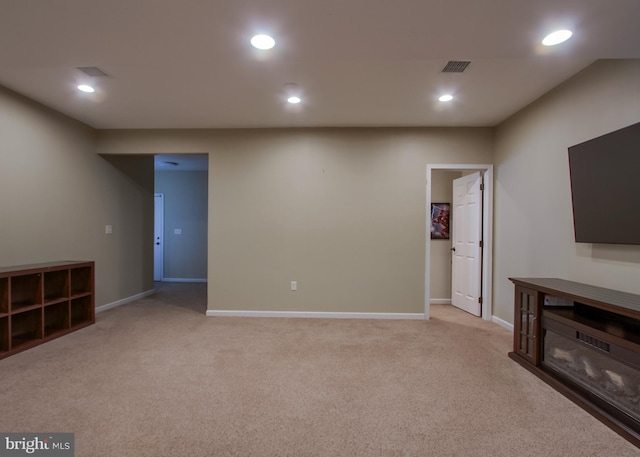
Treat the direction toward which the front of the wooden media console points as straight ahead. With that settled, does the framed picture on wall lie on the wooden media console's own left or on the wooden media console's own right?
on the wooden media console's own right

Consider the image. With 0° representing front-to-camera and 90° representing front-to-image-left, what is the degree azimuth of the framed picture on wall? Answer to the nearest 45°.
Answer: approximately 0°

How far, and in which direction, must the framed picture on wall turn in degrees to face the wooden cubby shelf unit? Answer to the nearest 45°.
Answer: approximately 45° to its right

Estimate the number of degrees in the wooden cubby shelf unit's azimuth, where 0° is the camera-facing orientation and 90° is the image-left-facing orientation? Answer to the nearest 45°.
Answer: approximately 315°

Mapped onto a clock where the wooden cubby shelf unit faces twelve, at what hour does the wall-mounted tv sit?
The wall-mounted tv is roughly at 12 o'clock from the wooden cubby shelf unit.

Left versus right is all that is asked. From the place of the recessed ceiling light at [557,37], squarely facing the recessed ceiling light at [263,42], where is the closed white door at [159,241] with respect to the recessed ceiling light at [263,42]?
right

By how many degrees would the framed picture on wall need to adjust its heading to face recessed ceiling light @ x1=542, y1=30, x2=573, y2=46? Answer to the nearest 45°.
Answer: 0° — it already faces it
